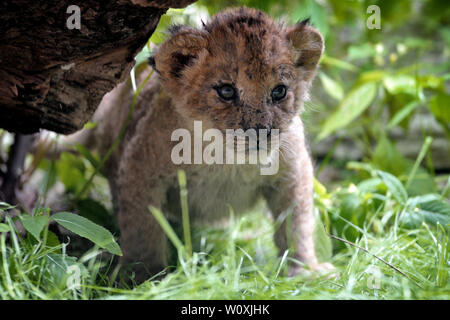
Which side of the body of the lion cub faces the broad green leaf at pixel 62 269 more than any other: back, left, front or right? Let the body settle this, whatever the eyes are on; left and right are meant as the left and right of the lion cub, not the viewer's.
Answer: right

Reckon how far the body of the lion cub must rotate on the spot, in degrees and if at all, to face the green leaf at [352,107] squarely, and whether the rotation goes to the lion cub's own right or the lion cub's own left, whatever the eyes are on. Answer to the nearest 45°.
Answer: approximately 90° to the lion cub's own left

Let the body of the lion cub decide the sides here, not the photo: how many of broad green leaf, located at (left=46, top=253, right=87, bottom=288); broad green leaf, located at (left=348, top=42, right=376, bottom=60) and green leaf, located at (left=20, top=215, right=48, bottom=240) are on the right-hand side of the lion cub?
2

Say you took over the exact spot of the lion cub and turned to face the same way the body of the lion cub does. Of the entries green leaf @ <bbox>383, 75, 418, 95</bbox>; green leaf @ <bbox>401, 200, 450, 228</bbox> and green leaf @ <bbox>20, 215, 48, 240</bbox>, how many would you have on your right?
1

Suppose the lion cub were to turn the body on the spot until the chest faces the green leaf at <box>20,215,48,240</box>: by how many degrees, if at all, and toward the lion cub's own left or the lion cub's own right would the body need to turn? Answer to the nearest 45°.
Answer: approximately 90° to the lion cub's own right

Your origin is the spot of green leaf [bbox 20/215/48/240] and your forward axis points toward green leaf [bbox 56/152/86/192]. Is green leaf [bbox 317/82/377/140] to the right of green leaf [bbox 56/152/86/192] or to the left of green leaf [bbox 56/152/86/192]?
right

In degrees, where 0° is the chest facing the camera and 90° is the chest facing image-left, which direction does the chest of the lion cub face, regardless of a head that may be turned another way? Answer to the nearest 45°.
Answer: approximately 315°

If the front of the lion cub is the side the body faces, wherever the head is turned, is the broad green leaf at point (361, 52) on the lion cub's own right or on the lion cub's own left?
on the lion cub's own left

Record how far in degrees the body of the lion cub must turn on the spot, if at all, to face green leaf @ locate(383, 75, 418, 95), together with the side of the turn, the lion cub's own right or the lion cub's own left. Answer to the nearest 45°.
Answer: approximately 90° to the lion cub's own left

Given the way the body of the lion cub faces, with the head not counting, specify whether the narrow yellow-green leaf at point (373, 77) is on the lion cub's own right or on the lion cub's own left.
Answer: on the lion cub's own left

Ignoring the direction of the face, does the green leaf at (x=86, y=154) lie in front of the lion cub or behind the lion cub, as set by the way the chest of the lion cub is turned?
behind

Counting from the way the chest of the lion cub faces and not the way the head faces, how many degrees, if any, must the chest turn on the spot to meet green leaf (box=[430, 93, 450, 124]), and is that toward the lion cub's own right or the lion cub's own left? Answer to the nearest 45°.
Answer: approximately 90° to the lion cub's own left

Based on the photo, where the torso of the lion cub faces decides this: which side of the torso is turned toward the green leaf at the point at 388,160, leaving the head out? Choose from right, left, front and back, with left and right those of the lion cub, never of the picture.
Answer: left

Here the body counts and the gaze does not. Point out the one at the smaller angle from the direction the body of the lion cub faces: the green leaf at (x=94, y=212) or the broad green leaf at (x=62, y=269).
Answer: the broad green leaf

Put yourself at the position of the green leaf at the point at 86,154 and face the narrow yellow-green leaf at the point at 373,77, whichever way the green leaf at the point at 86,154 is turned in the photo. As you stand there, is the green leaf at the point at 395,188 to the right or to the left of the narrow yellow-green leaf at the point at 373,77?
right
